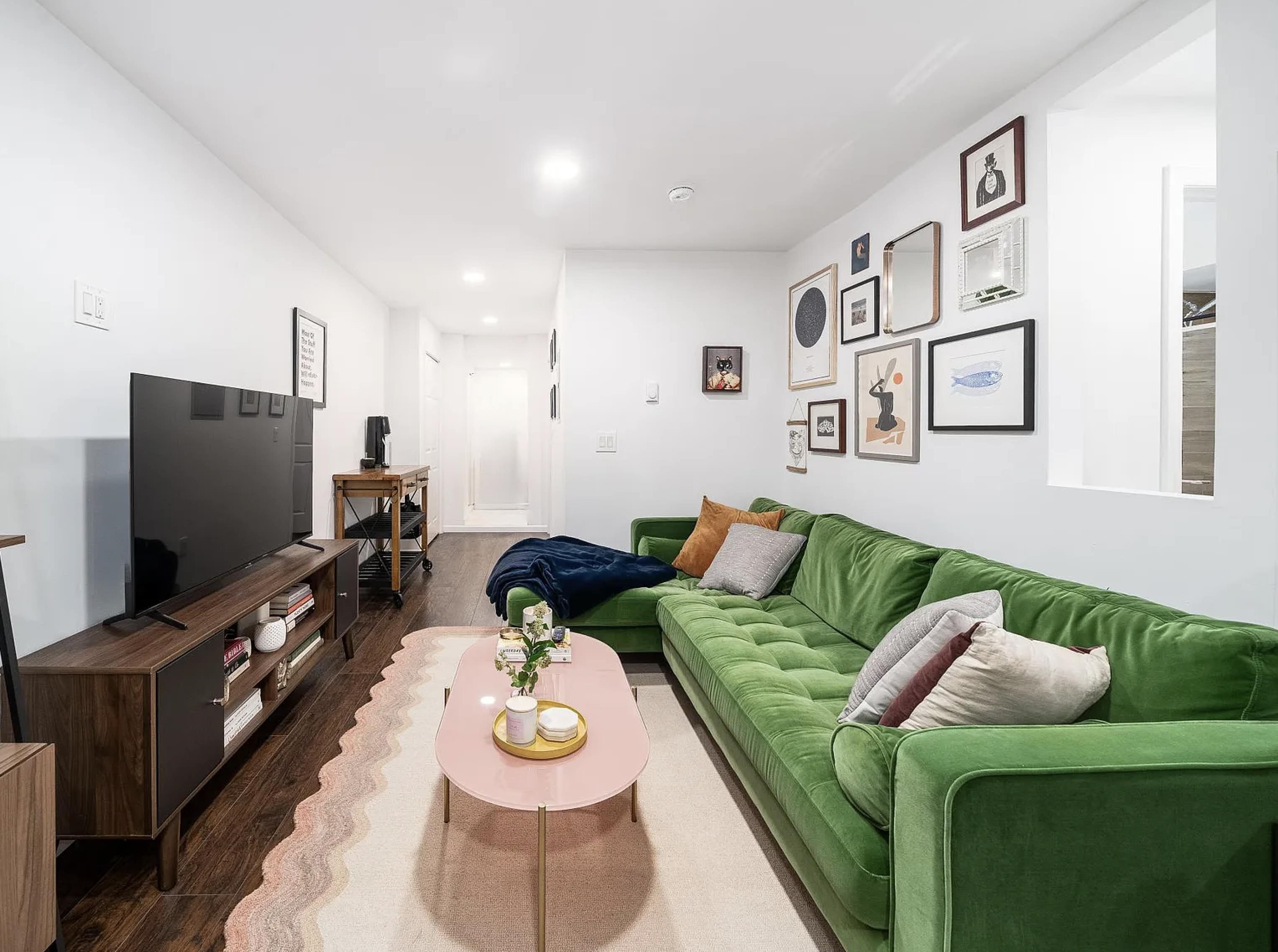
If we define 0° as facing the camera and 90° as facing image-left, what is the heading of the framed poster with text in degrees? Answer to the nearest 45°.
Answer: approximately 315°

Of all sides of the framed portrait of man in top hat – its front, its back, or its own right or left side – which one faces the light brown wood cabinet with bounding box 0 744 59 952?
front

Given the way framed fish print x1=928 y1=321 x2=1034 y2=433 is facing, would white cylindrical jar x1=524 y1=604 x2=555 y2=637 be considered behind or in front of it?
in front

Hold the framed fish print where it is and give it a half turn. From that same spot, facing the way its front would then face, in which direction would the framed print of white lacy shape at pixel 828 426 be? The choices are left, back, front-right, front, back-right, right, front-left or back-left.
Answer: left

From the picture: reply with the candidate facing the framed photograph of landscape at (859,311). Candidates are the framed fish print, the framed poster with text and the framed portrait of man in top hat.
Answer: the framed poster with text

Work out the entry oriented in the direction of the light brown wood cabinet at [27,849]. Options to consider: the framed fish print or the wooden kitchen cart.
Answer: the framed fish print

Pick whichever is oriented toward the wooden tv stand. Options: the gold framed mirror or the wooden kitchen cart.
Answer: the gold framed mirror

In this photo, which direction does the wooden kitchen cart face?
to the viewer's right

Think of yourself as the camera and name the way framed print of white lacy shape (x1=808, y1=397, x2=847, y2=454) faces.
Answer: facing the viewer and to the left of the viewer

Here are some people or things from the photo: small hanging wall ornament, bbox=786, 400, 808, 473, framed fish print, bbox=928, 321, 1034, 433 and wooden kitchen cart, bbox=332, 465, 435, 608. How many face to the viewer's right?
1

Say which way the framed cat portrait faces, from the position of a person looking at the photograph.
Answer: facing the viewer

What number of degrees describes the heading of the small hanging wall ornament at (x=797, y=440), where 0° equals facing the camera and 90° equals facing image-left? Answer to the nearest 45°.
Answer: approximately 45°

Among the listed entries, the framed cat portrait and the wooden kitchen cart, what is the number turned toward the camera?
1

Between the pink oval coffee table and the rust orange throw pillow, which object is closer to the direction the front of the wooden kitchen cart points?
the rust orange throw pillow

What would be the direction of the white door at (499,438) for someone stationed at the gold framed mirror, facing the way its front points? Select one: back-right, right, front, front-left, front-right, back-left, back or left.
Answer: right

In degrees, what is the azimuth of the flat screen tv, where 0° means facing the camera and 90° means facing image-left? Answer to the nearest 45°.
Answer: approximately 315°
